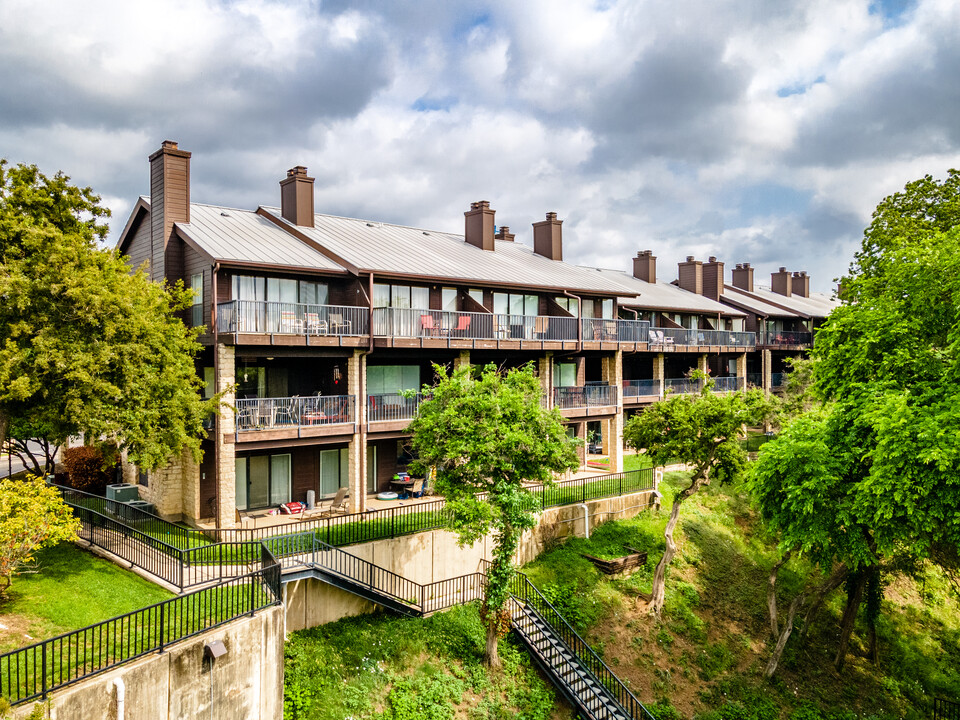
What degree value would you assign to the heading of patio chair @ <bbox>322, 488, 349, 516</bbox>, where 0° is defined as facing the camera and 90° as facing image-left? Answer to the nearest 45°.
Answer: approximately 45°

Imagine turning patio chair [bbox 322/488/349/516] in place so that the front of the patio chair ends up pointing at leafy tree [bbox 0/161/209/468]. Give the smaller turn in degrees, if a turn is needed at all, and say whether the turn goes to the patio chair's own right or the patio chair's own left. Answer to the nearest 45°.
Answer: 0° — it already faces it

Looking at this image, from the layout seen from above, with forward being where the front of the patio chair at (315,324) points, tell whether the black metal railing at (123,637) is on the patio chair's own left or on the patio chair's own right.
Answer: on the patio chair's own right

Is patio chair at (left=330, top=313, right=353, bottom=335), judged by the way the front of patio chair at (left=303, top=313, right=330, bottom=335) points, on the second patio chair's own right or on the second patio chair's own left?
on the second patio chair's own left

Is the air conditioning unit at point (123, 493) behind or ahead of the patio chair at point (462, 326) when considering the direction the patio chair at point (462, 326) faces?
ahead

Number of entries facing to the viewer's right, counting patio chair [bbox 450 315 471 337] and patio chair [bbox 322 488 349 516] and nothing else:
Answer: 0

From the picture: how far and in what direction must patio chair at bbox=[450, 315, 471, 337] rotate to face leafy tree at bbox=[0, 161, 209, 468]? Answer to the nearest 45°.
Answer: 0° — it already faces it

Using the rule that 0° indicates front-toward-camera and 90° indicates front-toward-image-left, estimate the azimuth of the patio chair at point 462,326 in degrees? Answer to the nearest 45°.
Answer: approximately 45°

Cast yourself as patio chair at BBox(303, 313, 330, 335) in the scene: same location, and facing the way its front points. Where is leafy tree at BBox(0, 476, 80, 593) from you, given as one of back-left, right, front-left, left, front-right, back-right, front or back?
right

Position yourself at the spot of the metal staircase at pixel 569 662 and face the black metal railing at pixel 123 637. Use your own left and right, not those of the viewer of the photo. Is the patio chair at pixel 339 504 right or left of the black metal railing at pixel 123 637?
right

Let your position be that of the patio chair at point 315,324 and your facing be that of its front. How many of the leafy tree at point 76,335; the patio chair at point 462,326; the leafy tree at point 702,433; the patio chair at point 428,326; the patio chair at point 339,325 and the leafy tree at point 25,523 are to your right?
2
